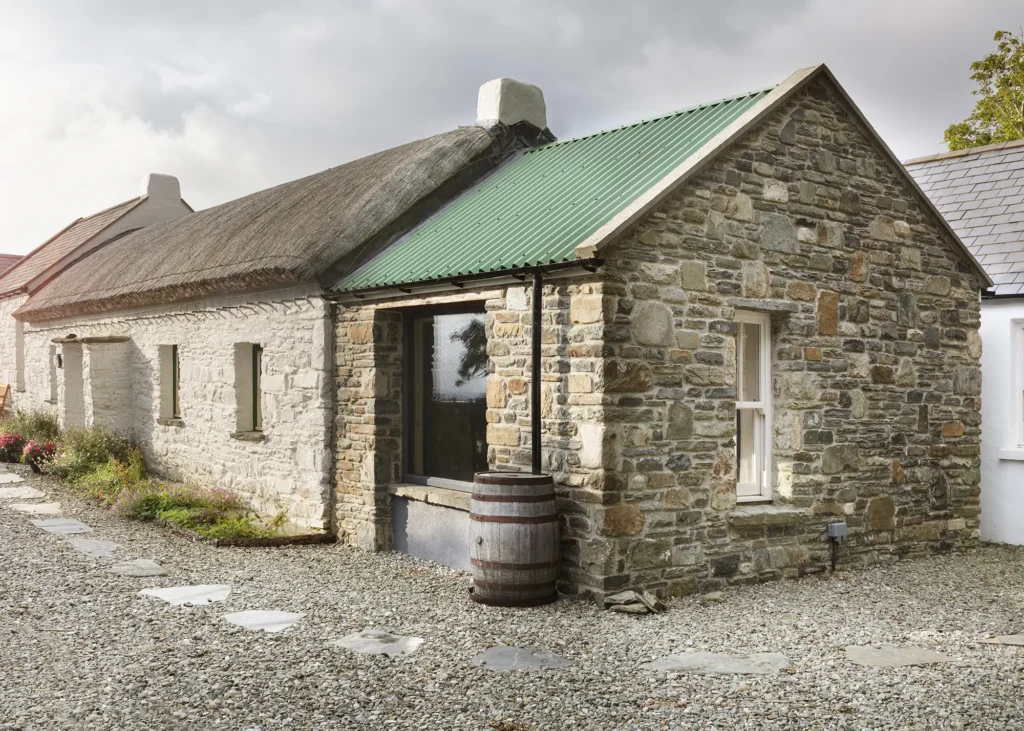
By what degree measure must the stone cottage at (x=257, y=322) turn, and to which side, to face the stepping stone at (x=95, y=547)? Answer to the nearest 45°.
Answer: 0° — it already faces it

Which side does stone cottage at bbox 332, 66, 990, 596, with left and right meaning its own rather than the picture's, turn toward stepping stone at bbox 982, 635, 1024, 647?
left

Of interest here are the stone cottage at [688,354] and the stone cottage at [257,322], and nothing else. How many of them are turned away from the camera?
0

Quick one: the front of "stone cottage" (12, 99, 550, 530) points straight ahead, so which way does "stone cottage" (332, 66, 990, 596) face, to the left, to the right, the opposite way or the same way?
the same way

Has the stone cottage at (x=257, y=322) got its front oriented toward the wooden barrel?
no

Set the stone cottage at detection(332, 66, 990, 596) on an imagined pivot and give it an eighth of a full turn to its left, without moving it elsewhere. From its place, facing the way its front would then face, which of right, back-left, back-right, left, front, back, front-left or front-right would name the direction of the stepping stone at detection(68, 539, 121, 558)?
right

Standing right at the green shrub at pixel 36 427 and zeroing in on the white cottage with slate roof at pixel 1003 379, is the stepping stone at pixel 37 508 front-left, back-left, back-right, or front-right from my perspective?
front-right

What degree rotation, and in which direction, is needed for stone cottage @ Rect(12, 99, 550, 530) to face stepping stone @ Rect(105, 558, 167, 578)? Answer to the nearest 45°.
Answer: approximately 45° to its left

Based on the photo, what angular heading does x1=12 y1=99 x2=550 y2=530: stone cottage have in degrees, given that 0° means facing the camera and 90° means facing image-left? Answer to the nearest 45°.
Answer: approximately 45°

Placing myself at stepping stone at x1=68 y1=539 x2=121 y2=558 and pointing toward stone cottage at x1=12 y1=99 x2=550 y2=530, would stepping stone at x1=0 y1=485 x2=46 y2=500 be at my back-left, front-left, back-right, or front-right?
front-left

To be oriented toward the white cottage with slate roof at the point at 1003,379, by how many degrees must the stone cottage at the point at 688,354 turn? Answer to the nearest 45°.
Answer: approximately 180°

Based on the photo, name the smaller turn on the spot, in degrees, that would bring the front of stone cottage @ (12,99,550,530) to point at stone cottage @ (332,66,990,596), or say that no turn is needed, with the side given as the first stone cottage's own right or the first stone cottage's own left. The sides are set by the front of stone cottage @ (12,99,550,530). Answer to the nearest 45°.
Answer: approximately 90° to the first stone cottage's own left

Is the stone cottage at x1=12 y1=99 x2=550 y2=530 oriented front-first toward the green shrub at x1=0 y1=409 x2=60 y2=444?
no

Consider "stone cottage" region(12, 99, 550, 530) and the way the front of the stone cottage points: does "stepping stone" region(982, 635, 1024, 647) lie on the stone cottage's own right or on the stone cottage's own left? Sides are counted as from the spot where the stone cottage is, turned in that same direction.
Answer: on the stone cottage's own left
